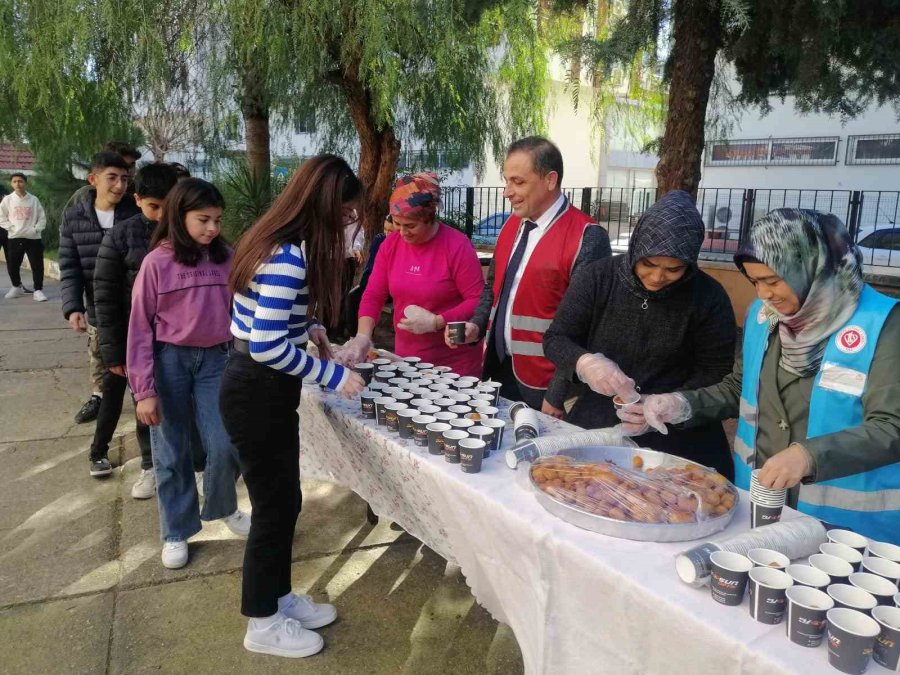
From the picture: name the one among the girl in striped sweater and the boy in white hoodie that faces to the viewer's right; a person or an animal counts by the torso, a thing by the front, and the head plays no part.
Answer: the girl in striped sweater

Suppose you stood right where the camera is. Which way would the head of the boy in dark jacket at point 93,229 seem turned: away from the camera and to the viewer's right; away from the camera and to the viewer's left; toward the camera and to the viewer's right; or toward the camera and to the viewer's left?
toward the camera and to the viewer's right

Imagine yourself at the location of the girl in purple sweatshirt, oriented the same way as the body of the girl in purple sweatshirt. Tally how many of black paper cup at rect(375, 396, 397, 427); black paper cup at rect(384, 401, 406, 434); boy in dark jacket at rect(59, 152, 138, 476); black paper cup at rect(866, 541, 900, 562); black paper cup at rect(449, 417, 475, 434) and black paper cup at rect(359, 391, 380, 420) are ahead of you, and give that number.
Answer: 5

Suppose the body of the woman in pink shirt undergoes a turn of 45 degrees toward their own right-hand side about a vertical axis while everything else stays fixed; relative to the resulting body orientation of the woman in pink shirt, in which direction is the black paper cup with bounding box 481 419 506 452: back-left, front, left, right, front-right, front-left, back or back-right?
left

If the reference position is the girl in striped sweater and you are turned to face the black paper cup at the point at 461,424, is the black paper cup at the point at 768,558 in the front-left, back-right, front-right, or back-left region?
front-right

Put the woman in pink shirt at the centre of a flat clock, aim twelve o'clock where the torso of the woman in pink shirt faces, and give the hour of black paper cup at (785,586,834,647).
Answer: The black paper cup is roughly at 10 o'clock from the woman in pink shirt.

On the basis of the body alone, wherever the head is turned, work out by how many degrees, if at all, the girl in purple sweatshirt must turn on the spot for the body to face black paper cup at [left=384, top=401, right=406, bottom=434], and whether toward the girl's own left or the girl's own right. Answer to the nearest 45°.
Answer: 0° — they already face it

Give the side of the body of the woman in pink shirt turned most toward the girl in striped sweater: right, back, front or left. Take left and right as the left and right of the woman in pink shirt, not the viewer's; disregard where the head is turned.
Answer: front

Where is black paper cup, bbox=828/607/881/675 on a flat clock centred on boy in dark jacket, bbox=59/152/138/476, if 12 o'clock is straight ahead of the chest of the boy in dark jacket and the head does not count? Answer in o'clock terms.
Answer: The black paper cup is roughly at 1 o'clock from the boy in dark jacket.

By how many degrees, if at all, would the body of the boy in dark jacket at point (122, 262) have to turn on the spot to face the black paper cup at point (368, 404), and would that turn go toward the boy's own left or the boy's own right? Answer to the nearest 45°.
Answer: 0° — they already face it

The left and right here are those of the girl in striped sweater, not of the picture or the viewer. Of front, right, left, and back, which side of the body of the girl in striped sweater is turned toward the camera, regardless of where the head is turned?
right

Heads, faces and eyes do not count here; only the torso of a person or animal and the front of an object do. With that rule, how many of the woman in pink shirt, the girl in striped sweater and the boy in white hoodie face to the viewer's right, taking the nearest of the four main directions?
1

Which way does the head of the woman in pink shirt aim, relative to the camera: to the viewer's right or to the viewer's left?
to the viewer's left

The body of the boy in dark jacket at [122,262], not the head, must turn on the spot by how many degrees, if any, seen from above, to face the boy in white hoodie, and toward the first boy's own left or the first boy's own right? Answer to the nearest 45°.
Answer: approximately 135° to the first boy's own left

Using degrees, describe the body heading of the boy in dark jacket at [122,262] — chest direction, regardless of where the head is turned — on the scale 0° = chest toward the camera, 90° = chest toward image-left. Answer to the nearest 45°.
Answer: approximately 315°

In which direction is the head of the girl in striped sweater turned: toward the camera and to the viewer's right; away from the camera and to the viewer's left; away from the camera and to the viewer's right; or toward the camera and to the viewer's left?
away from the camera and to the viewer's right

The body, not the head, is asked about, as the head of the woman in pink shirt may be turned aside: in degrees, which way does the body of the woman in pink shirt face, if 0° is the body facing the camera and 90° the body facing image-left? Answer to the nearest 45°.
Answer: approximately 45°

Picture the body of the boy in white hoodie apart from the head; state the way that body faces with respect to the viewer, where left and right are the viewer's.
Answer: facing the viewer

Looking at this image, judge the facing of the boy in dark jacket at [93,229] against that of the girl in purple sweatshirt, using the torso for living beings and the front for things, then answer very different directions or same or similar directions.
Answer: same or similar directions

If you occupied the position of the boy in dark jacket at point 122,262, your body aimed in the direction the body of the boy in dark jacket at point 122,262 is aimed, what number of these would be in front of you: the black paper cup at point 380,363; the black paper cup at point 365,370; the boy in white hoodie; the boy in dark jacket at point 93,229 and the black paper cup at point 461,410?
3

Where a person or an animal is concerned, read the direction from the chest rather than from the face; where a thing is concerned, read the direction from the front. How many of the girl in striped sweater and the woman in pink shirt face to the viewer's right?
1
